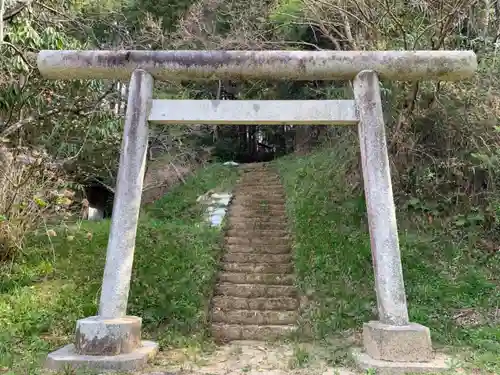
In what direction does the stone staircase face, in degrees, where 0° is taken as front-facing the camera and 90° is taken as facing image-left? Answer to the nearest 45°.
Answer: approximately 0°

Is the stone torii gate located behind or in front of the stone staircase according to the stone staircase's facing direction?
in front
